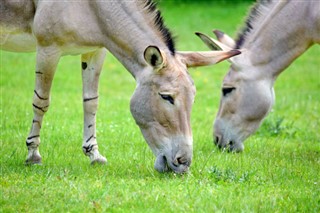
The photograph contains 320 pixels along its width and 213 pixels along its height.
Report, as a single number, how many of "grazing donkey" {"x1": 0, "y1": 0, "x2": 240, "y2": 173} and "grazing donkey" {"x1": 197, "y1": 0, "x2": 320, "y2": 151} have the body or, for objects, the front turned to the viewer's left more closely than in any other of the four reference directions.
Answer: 1

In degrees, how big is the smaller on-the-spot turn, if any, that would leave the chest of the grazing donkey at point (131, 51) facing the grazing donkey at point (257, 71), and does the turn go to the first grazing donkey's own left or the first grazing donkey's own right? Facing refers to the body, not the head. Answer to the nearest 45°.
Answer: approximately 45° to the first grazing donkey's own left

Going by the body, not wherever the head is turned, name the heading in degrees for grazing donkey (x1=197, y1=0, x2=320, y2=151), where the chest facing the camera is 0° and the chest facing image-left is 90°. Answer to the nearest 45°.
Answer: approximately 90°

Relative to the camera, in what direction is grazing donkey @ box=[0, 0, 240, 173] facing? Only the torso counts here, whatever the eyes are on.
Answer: to the viewer's right

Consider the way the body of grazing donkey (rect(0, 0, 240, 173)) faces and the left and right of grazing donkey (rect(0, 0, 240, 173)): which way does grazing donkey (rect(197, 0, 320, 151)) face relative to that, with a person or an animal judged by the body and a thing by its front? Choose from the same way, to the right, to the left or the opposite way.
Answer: the opposite way

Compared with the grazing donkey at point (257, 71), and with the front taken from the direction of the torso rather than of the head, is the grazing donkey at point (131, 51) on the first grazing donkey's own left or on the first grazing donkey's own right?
on the first grazing donkey's own left
